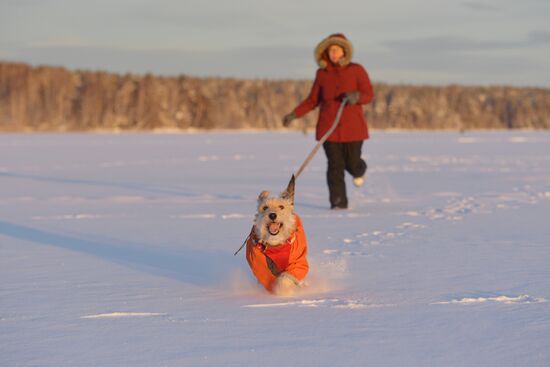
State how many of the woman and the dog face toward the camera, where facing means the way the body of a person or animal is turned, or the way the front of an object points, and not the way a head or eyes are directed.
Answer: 2

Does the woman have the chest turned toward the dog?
yes

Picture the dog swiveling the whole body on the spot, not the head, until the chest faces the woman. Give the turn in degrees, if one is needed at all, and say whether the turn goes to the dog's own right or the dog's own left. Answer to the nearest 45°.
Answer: approximately 180°

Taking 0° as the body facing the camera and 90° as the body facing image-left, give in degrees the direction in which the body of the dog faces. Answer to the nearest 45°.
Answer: approximately 0°

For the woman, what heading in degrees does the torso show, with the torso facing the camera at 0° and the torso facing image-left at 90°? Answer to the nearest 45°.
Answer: approximately 0°
